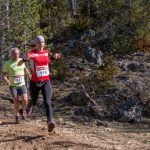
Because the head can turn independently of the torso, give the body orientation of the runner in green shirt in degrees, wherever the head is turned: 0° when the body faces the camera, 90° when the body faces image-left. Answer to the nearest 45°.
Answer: approximately 0°
